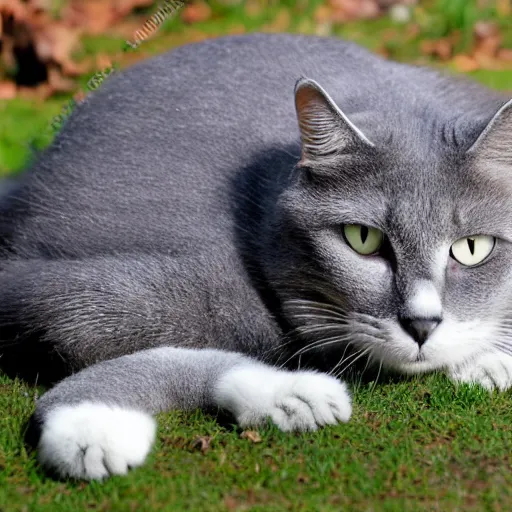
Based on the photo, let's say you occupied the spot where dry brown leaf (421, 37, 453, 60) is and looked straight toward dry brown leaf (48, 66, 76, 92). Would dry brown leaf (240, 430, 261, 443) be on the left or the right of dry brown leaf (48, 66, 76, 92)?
left

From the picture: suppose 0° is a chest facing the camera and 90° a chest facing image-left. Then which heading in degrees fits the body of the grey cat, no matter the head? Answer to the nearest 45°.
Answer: approximately 315°

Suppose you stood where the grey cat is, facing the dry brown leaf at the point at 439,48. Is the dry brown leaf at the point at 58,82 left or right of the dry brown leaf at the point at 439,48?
left

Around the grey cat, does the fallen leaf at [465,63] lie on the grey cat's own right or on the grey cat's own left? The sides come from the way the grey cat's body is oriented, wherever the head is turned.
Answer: on the grey cat's own left
